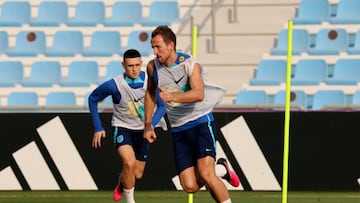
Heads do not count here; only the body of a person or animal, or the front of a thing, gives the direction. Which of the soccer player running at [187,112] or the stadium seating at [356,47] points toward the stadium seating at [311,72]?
the stadium seating at [356,47]

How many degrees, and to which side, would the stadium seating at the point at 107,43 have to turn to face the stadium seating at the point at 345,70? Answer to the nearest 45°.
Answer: approximately 90° to its left

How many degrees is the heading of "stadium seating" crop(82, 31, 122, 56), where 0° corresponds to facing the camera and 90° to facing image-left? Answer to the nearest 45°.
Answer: approximately 45°

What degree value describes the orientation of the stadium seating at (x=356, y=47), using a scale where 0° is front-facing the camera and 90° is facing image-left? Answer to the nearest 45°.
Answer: approximately 45°

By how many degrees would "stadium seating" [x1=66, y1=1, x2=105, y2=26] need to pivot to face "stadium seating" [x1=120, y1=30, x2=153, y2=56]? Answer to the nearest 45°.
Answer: approximately 90° to its left
